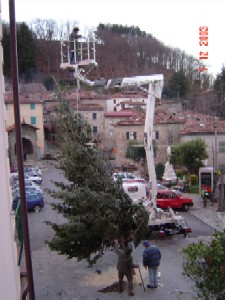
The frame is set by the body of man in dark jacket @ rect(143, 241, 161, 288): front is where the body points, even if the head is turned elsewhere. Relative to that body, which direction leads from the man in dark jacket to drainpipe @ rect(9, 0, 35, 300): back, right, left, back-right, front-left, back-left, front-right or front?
back-left

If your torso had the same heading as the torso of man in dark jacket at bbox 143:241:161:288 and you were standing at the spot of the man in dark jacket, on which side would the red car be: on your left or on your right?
on your right

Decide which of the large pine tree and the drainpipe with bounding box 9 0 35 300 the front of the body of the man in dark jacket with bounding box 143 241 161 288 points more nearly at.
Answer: the large pine tree

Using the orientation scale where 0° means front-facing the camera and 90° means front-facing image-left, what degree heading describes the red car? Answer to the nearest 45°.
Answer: approximately 270°

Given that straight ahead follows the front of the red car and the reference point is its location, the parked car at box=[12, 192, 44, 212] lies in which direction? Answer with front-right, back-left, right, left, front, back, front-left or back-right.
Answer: back

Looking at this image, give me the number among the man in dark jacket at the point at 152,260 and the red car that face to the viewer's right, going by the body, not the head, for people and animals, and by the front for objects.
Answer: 1

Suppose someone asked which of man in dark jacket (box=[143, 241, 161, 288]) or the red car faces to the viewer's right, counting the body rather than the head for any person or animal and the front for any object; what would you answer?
the red car

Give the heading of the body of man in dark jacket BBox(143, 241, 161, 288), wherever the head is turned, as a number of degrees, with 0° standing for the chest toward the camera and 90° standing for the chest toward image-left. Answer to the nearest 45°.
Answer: approximately 135°

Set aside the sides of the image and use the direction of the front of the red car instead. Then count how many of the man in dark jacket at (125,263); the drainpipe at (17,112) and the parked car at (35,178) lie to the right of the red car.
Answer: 2

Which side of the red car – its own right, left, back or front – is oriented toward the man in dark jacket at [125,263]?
right

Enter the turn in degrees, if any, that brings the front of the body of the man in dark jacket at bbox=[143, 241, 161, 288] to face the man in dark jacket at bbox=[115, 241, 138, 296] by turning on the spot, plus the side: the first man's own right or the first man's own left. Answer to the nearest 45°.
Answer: approximately 90° to the first man's own left

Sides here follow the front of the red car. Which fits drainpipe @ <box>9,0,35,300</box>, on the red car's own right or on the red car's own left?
on the red car's own right
